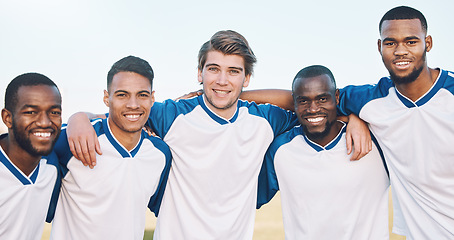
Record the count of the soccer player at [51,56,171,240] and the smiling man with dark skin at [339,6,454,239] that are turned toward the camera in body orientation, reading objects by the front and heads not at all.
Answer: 2

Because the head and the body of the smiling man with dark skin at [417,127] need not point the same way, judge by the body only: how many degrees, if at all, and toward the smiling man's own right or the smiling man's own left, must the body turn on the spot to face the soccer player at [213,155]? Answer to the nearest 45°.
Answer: approximately 90° to the smiling man's own right

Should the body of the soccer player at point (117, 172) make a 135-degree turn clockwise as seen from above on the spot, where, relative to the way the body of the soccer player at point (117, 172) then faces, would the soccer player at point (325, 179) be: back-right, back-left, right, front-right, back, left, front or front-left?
back-right

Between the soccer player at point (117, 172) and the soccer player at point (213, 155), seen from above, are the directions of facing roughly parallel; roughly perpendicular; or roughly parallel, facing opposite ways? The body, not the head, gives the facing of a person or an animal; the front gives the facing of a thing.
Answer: roughly parallel

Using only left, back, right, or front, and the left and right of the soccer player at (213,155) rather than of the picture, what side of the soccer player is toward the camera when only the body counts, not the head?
front

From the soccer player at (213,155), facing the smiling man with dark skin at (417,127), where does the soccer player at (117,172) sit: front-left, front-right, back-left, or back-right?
back-right

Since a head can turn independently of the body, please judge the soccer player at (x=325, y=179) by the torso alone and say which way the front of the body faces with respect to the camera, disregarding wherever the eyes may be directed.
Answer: toward the camera

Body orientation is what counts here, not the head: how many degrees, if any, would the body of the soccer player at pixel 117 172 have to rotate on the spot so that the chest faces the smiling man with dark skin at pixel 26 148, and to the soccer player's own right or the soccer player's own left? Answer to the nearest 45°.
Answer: approximately 90° to the soccer player's own right

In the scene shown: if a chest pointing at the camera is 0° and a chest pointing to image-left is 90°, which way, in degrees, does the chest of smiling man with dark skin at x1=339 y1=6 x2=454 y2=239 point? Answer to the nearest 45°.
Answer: approximately 0°

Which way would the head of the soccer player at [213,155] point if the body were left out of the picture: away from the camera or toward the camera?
toward the camera

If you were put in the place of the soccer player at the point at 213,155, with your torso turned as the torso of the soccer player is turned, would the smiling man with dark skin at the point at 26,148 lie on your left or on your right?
on your right

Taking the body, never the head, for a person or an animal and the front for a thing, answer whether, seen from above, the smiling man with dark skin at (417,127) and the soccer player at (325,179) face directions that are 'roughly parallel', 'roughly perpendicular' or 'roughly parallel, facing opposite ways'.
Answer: roughly parallel

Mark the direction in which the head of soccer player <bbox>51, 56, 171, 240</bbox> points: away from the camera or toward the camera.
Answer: toward the camera
